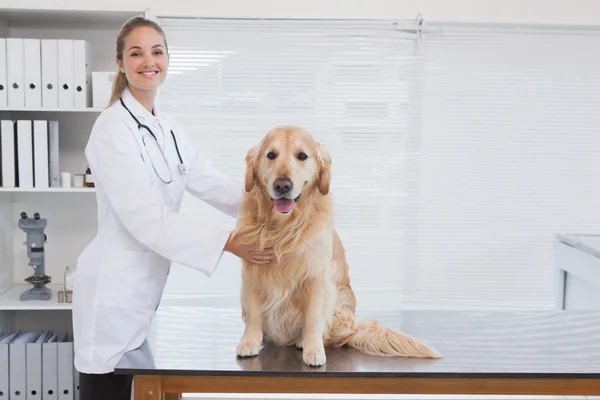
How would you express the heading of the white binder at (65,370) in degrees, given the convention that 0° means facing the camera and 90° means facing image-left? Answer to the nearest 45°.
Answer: approximately 0°

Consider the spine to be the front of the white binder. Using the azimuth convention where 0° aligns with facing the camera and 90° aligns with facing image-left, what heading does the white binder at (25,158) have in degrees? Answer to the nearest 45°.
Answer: approximately 0°
